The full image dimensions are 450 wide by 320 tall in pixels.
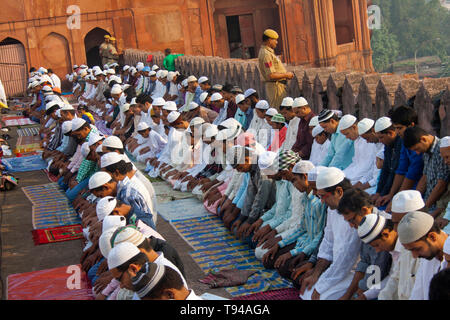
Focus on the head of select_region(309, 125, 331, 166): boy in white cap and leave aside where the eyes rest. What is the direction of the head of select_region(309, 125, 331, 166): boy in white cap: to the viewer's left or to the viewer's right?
to the viewer's left

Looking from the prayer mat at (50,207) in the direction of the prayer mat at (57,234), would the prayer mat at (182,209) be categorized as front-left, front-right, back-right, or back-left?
front-left

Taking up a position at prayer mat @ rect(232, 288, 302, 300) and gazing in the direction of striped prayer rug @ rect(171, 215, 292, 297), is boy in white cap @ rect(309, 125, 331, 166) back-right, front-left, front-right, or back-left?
front-right

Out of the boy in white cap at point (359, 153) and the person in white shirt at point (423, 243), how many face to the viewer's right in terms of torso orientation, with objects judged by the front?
0

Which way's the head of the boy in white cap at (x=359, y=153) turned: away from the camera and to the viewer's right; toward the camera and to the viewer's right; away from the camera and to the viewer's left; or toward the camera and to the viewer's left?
toward the camera and to the viewer's left

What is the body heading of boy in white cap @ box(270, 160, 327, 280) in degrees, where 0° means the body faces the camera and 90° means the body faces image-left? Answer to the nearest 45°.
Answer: approximately 45°

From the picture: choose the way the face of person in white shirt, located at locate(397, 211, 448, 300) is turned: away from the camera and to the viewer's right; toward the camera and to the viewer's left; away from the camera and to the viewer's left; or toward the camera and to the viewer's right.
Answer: toward the camera and to the viewer's left

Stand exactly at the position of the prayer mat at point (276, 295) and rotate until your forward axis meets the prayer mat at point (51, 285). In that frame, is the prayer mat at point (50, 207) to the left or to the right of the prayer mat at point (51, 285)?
right

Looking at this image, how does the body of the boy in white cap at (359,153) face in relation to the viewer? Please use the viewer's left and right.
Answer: facing the viewer and to the left of the viewer

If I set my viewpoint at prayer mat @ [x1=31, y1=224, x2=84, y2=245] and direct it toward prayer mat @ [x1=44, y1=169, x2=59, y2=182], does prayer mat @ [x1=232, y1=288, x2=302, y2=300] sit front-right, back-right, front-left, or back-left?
back-right

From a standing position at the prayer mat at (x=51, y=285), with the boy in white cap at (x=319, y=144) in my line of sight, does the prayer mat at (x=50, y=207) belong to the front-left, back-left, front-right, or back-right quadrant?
front-left

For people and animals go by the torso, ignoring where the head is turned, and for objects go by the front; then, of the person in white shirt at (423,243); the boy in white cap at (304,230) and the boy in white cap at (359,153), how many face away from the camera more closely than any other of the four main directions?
0
